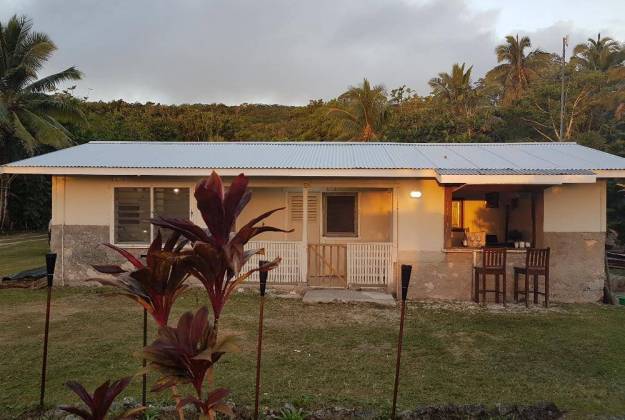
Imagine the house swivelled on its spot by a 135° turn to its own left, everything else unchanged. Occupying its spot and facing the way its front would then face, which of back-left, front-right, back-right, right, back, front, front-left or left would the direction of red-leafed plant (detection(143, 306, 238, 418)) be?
back-right

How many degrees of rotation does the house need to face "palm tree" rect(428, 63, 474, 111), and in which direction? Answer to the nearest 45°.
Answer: approximately 180°

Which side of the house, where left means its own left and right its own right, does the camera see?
front

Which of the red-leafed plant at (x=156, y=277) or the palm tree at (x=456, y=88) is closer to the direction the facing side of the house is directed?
the red-leafed plant

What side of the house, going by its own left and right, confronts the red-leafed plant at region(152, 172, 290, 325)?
front

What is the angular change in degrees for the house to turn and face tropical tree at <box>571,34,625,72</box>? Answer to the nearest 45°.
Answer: approximately 135° to its left

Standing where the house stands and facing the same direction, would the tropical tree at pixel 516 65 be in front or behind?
behind

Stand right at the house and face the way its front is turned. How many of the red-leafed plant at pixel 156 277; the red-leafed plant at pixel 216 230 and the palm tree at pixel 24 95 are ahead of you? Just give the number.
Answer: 2

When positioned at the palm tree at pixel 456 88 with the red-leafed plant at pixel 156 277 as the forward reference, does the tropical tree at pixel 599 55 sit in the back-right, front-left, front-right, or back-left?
back-left

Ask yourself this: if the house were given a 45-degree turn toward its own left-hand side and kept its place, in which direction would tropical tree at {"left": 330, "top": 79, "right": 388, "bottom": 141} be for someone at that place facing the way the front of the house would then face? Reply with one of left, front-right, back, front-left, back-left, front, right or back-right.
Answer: back-left

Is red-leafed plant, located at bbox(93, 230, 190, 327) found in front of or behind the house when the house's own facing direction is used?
in front

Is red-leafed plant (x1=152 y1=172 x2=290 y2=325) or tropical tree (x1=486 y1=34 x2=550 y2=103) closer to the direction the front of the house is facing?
the red-leafed plant

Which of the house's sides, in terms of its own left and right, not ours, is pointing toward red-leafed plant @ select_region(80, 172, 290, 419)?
front
